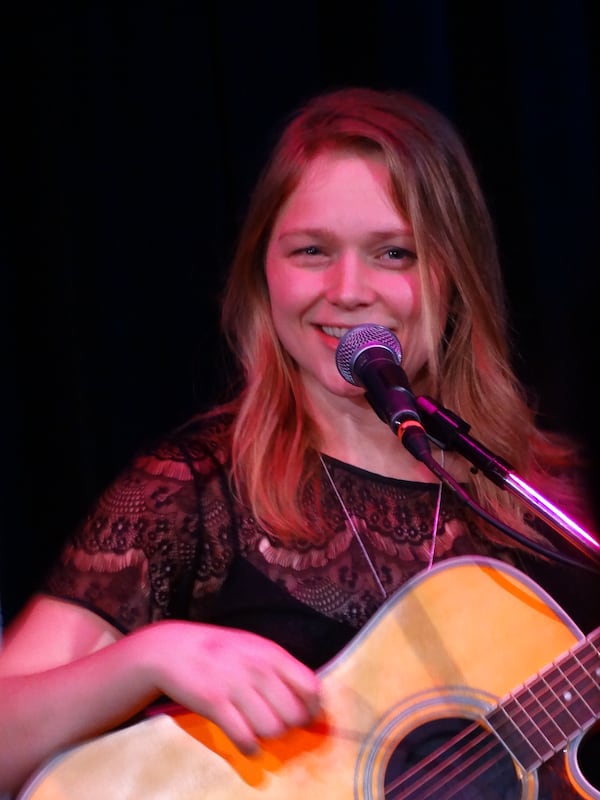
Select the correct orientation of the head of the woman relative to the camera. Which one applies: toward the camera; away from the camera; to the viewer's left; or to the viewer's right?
toward the camera

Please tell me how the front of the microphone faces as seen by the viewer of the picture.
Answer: facing away from the viewer and to the left of the viewer
